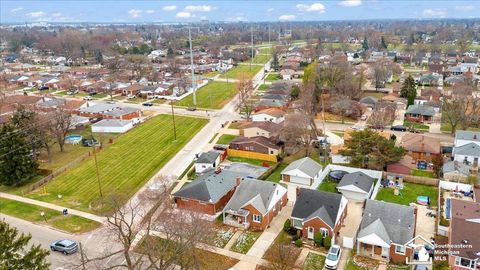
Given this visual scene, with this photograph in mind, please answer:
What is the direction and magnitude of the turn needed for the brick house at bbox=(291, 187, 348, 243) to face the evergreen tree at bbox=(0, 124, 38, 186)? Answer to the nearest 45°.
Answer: approximately 90° to its right

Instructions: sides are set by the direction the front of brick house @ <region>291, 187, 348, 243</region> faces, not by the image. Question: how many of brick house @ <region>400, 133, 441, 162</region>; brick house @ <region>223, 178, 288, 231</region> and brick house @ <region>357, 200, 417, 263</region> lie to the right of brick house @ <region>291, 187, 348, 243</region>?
1

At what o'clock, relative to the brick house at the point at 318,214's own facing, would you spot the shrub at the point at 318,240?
The shrub is roughly at 12 o'clock from the brick house.

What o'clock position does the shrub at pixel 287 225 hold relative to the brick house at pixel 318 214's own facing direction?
The shrub is roughly at 3 o'clock from the brick house.

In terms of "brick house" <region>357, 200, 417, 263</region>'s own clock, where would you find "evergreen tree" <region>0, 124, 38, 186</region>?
The evergreen tree is roughly at 3 o'clock from the brick house.

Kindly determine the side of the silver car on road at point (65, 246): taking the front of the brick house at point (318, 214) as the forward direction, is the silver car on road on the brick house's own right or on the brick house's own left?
on the brick house's own right

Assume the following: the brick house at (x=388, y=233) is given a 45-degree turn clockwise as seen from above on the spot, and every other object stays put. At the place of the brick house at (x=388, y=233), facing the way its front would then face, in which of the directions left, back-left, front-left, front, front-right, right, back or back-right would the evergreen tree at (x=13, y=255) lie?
front

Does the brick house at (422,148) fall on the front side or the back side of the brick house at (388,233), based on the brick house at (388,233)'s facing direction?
on the back side

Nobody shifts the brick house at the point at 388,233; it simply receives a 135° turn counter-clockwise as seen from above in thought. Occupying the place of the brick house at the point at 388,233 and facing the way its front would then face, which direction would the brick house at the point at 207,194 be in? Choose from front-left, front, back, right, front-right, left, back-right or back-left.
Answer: back-left

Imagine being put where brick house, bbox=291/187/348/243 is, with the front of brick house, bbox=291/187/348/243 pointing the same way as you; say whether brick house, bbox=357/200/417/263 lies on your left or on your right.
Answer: on your left

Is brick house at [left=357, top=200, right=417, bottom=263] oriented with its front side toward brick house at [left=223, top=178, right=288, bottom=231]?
no

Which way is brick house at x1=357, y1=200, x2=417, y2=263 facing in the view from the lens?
facing the viewer

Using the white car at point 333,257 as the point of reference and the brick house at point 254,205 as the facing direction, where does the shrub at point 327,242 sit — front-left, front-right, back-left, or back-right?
front-right

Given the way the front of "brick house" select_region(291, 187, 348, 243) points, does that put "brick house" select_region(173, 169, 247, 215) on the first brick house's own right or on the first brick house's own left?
on the first brick house's own right

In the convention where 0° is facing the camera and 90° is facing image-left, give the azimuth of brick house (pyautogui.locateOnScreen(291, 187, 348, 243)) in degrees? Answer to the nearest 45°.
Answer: approximately 0°

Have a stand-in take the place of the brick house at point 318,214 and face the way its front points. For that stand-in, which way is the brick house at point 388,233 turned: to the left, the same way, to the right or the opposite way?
the same way

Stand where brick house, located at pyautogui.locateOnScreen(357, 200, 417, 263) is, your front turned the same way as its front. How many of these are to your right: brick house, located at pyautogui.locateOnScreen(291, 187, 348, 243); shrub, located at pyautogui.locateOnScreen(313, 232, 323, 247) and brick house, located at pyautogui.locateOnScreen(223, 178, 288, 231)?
3

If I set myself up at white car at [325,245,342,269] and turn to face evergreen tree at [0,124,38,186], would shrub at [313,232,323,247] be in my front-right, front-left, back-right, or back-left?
front-right

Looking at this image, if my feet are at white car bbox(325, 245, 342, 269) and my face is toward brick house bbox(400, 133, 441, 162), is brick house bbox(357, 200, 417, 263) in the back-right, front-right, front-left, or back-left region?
front-right
